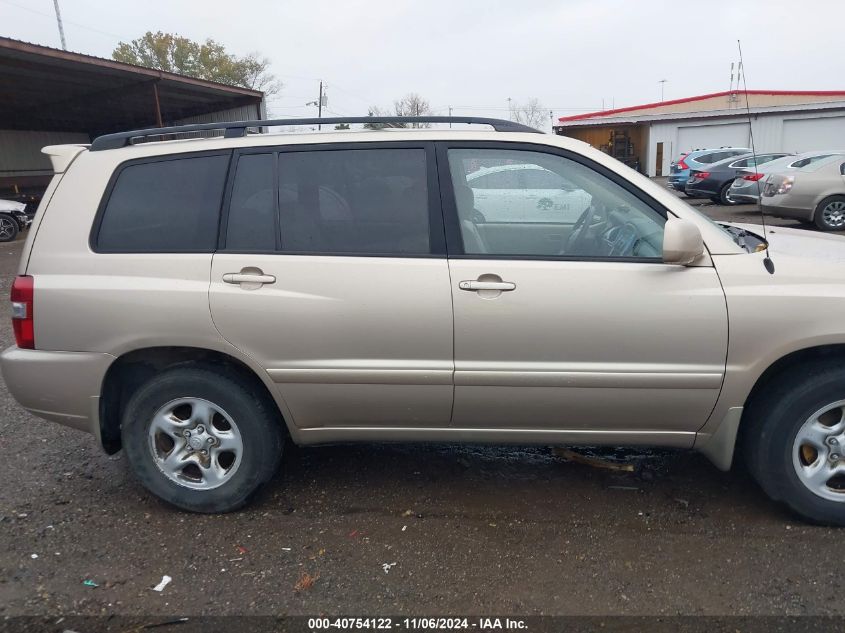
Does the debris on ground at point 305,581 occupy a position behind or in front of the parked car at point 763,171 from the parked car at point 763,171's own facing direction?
behind

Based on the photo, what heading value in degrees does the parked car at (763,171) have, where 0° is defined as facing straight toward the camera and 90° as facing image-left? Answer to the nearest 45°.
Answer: approximately 225°

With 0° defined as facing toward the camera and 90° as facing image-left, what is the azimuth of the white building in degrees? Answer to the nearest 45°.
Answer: approximately 45°

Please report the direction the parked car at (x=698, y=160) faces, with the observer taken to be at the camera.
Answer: facing away from the viewer and to the right of the viewer

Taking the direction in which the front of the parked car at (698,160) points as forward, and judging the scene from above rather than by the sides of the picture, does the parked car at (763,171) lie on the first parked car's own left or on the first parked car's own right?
on the first parked car's own right

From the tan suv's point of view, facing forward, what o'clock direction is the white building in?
The white building is roughly at 10 o'clock from the tan suv.

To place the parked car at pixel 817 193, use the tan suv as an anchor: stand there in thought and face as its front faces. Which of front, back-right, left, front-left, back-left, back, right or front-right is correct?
front-left

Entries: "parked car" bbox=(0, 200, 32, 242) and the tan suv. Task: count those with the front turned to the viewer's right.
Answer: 2

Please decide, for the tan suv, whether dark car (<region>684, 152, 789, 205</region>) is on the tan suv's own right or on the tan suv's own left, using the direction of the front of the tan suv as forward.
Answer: on the tan suv's own left

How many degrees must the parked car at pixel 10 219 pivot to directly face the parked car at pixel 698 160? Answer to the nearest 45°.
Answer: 0° — it already faces it

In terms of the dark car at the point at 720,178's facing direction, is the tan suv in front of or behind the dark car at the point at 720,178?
behind
